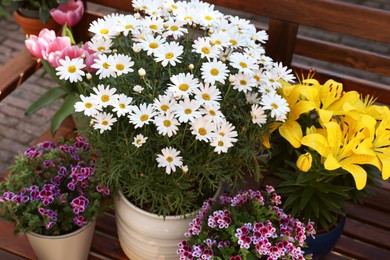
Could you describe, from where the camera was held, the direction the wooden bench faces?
facing the viewer and to the left of the viewer
